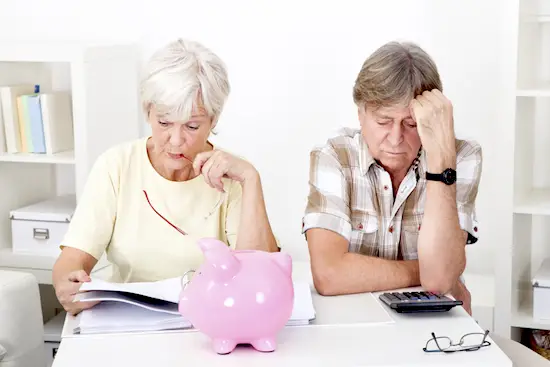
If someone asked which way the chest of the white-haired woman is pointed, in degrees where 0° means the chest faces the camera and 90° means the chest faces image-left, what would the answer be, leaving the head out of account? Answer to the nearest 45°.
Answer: approximately 0°

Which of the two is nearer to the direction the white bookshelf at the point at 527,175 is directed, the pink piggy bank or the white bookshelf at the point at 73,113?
the pink piggy bank

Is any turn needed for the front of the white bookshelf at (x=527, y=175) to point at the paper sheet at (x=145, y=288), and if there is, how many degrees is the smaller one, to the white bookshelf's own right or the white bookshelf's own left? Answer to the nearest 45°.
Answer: approximately 45° to the white bookshelf's own right

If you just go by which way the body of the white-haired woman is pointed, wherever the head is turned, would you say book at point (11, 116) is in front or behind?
behind

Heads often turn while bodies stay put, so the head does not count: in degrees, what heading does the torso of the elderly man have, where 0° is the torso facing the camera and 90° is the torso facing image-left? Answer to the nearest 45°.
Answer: approximately 0°

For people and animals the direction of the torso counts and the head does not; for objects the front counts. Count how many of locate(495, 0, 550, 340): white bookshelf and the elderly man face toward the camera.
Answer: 2

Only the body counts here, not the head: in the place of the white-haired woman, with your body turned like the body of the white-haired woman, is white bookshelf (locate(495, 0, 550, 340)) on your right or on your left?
on your left

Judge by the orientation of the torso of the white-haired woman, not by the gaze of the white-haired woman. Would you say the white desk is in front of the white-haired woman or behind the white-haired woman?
in front
